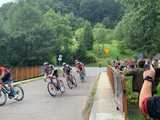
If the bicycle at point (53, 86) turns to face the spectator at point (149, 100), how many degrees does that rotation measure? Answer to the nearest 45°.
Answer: approximately 45° to its left

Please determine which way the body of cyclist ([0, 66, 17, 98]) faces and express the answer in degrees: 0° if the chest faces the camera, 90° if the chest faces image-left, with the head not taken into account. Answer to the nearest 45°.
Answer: approximately 90°

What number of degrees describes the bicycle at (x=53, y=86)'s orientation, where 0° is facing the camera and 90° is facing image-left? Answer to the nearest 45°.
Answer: approximately 45°

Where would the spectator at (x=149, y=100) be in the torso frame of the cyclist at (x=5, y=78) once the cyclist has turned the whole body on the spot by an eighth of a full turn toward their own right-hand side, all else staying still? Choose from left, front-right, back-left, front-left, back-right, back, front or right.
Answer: back-left

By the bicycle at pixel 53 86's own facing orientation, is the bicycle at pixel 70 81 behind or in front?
behind

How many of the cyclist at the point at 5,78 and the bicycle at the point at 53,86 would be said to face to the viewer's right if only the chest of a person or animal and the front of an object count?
0
